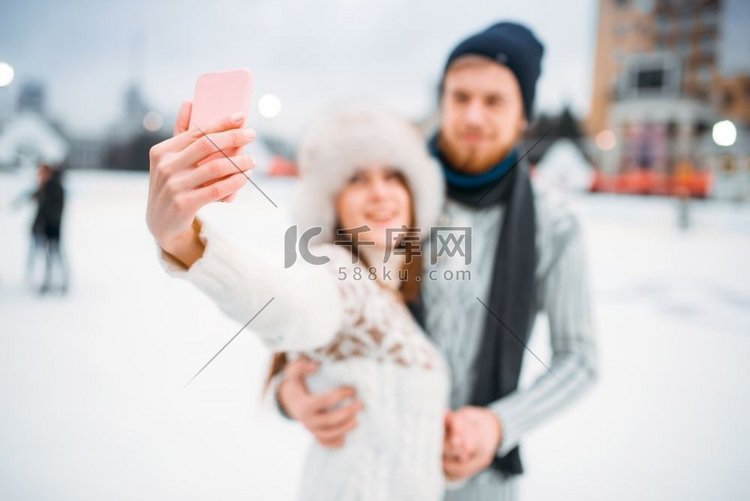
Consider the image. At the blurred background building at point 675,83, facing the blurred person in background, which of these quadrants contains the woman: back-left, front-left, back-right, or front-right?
front-left

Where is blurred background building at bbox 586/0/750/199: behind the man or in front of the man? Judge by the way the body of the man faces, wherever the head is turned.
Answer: behind

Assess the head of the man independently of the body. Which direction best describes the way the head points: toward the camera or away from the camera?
toward the camera

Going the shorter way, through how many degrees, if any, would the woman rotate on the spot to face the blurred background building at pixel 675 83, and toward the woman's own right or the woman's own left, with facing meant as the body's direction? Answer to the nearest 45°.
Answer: approximately 135° to the woman's own left

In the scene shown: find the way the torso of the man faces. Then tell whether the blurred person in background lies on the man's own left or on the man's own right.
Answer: on the man's own right

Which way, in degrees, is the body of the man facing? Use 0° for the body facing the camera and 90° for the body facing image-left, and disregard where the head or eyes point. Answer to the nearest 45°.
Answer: approximately 45°

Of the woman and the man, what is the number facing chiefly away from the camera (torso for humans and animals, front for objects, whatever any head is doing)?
0

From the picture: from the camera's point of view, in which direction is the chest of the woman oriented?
toward the camera
